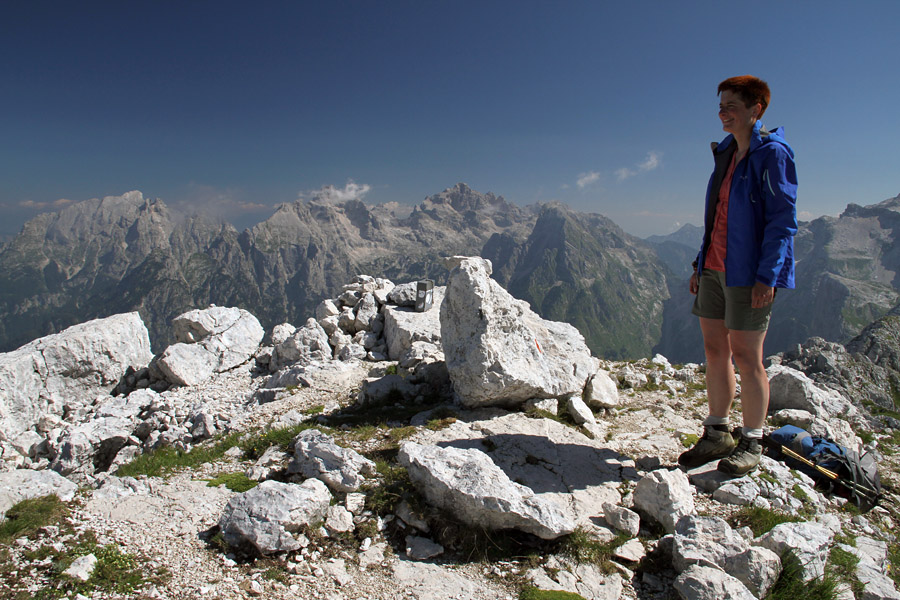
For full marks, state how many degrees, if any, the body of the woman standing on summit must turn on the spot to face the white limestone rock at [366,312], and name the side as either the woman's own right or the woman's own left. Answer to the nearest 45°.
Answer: approximately 90° to the woman's own right

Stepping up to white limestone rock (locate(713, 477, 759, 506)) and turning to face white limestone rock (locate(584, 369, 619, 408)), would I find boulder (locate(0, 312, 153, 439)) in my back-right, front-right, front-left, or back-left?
front-left

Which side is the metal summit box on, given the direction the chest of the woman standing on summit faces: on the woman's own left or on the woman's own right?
on the woman's own right

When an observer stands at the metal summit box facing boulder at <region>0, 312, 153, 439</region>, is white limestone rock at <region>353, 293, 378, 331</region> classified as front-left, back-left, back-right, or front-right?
front-right

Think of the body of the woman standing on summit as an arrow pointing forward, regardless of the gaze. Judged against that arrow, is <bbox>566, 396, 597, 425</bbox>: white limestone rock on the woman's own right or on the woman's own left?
on the woman's own right

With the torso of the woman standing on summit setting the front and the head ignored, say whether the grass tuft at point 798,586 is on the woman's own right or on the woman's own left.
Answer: on the woman's own left

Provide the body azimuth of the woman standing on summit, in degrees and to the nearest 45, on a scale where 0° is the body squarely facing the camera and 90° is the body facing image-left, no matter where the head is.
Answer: approximately 45°

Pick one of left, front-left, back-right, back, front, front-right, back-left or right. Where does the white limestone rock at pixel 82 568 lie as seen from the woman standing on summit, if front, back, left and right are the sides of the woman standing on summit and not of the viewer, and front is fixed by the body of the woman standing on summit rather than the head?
front

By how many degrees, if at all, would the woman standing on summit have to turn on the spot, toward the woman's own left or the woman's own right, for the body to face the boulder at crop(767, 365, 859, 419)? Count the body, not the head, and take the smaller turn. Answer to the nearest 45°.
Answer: approximately 135° to the woman's own right

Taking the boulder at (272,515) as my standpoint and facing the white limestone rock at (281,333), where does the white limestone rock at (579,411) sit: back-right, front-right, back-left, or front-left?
front-right
